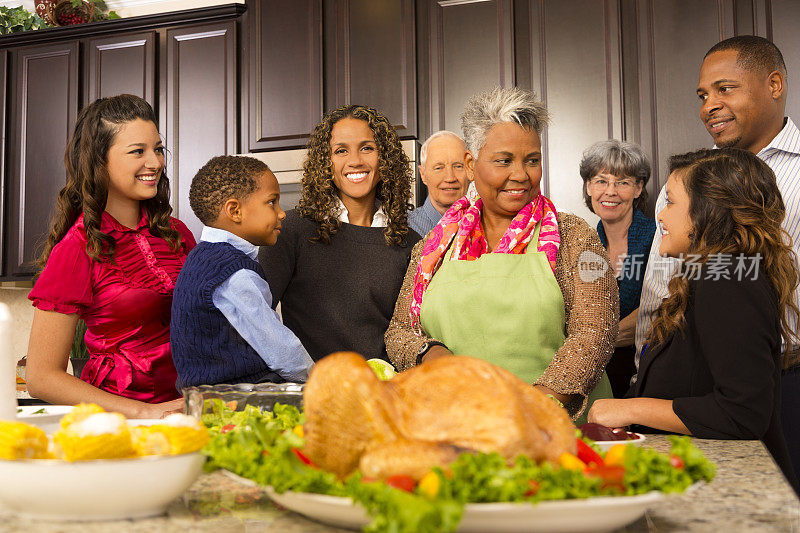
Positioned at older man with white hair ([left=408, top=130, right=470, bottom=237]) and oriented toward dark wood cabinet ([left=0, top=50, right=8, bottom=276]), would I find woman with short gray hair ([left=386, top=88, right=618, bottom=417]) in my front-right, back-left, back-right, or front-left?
back-left

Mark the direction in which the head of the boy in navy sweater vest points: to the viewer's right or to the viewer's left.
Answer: to the viewer's right

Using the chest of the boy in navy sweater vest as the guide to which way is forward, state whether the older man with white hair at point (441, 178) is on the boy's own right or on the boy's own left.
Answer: on the boy's own left

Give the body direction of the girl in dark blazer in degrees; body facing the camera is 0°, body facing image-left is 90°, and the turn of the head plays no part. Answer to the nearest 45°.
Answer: approximately 90°

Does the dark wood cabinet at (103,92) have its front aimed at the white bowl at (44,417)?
yes

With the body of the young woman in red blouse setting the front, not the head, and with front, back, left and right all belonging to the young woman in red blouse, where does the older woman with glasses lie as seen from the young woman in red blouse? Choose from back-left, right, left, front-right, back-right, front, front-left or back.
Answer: front-left

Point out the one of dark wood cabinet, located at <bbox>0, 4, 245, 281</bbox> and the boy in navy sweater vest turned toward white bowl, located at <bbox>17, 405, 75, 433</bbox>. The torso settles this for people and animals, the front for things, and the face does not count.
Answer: the dark wood cabinet

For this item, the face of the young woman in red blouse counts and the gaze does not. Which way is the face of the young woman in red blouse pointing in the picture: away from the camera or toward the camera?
toward the camera

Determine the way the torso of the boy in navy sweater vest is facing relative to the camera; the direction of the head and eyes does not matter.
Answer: to the viewer's right

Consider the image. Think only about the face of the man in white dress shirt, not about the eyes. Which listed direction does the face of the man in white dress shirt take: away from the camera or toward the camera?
toward the camera

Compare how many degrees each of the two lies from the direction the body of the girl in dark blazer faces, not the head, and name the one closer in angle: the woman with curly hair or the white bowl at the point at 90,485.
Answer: the woman with curly hair

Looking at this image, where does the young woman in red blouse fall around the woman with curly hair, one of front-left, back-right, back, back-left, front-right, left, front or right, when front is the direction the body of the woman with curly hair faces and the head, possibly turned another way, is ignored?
right

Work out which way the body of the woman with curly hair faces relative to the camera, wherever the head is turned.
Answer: toward the camera

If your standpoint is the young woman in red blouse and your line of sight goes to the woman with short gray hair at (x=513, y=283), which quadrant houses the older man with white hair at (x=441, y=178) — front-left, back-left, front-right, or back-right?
front-left

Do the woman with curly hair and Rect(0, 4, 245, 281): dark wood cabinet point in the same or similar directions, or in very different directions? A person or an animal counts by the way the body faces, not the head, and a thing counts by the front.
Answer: same or similar directions

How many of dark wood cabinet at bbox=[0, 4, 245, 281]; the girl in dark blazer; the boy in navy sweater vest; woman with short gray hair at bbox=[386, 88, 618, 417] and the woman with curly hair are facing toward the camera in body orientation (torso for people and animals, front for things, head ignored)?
3
